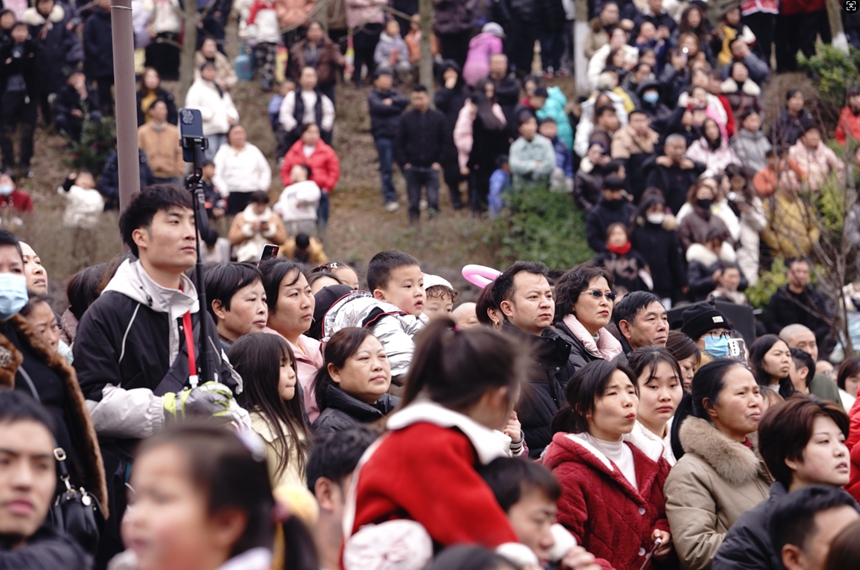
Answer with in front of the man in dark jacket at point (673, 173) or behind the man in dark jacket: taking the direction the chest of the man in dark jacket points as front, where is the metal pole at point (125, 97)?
in front

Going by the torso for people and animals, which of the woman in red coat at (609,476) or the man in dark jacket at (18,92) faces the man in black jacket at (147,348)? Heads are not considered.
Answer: the man in dark jacket

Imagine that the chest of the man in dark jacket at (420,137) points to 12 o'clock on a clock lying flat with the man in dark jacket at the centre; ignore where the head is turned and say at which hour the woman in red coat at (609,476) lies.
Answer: The woman in red coat is roughly at 12 o'clock from the man in dark jacket.

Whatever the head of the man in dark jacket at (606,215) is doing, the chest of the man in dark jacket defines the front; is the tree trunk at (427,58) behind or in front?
behind

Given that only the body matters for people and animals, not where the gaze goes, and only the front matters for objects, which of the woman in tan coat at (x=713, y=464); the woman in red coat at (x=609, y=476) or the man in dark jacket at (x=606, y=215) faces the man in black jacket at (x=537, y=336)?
the man in dark jacket

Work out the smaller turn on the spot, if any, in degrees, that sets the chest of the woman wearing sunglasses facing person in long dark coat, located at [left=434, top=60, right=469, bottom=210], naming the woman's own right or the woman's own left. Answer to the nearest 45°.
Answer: approximately 135° to the woman's own left

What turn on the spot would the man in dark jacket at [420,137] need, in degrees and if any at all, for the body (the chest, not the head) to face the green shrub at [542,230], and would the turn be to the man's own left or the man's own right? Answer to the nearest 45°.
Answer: approximately 90° to the man's own left

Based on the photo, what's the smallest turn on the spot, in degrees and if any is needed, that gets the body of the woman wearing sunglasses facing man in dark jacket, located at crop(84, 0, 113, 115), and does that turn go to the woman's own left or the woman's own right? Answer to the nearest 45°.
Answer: approximately 180°

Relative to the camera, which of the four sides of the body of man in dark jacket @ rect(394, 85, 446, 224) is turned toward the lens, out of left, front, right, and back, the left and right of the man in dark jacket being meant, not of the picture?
front

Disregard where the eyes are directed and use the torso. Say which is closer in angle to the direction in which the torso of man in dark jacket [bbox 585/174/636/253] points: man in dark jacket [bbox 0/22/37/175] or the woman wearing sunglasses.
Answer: the woman wearing sunglasses

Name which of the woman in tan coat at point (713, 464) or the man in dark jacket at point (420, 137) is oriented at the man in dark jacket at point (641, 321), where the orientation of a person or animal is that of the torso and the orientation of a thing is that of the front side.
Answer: the man in dark jacket at point (420, 137)

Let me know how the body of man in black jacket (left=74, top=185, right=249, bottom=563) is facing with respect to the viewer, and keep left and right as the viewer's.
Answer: facing the viewer and to the right of the viewer

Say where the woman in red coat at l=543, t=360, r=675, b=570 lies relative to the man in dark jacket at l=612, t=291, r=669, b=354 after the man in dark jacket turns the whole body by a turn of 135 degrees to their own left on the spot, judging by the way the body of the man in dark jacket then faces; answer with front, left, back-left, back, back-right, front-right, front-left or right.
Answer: back
